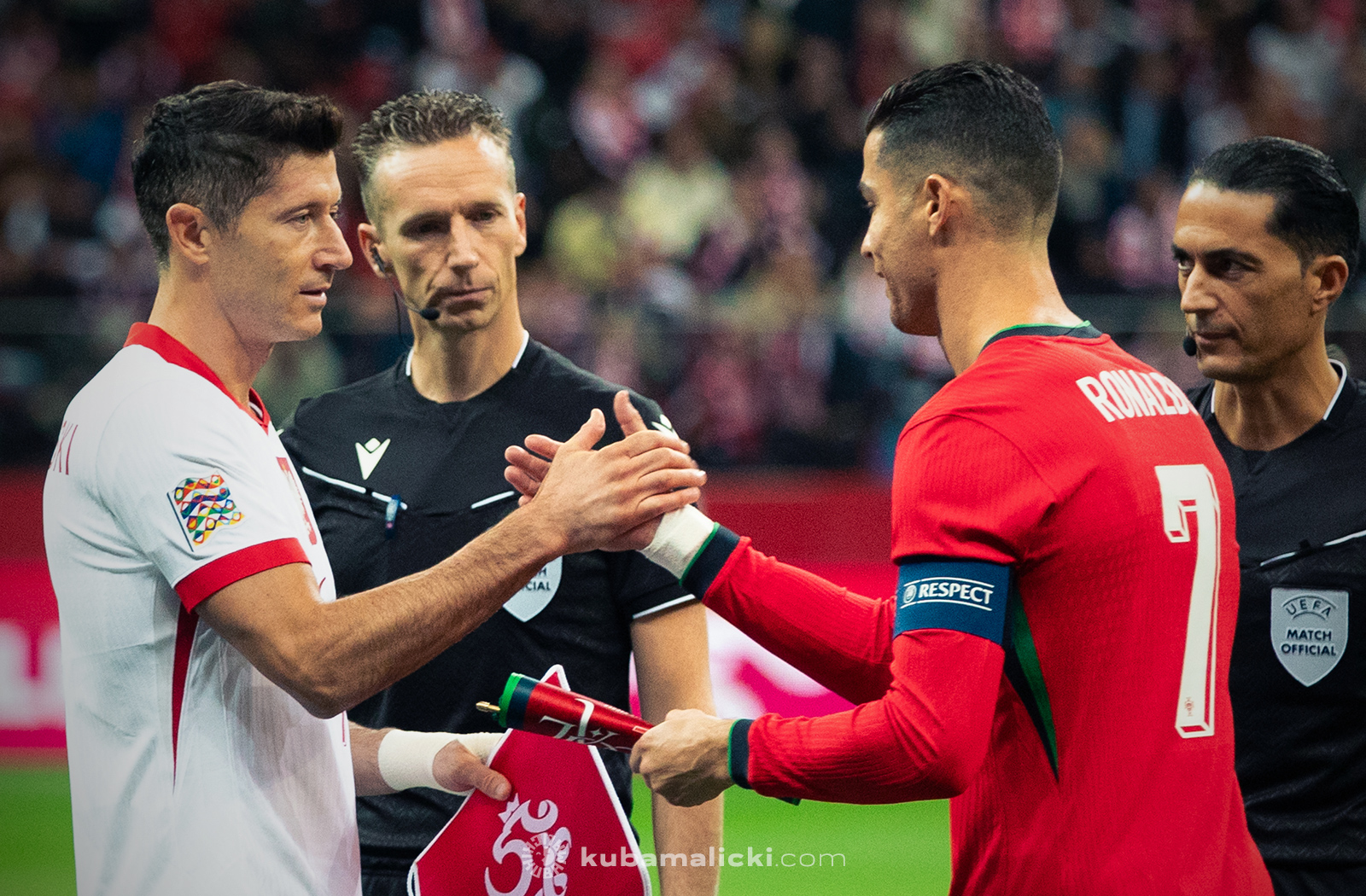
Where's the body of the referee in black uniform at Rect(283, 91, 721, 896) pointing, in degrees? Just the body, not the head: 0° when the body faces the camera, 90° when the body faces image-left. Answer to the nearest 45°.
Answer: approximately 0°

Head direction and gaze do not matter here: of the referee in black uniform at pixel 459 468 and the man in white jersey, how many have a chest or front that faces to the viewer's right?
1

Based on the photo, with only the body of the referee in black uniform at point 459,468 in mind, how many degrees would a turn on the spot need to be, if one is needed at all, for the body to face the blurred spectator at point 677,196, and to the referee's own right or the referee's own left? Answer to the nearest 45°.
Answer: approximately 180°

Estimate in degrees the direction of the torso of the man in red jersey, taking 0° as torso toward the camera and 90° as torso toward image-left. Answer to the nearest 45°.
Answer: approximately 135°

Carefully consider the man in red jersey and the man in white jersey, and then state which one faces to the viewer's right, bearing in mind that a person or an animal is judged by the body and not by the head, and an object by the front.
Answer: the man in white jersey

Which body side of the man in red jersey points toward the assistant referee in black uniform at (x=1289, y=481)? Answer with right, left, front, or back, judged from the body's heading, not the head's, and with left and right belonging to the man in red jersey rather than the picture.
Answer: right

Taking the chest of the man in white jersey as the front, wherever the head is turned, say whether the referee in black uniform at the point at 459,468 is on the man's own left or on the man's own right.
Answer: on the man's own left

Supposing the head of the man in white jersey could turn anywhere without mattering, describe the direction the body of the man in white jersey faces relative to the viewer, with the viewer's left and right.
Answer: facing to the right of the viewer

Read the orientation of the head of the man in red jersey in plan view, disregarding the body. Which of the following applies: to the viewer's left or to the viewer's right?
to the viewer's left
